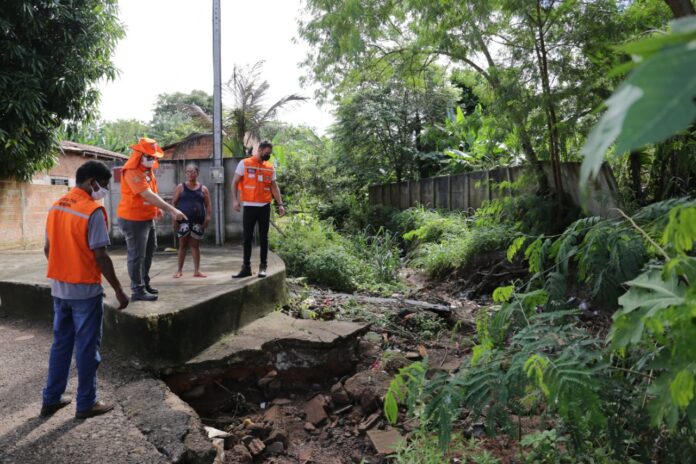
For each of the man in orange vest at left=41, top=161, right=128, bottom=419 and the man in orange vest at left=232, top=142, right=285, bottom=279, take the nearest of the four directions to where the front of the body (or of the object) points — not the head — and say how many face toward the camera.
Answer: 1

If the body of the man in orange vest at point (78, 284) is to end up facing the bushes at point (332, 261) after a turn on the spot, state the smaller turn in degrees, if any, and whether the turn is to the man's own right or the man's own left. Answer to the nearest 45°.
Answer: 0° — they already face it

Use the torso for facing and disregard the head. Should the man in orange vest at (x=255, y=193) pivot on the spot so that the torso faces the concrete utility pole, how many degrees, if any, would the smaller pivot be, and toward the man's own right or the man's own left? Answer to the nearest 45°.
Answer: approximately 180°

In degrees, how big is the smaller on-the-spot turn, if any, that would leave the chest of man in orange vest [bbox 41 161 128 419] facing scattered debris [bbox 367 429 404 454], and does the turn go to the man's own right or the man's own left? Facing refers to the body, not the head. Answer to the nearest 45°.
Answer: approximately 45° to the man's own right

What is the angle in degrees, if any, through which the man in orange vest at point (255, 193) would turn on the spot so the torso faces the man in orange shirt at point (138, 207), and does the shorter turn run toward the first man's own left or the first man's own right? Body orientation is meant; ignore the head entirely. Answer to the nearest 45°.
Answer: approximately 45° to the first man's own right

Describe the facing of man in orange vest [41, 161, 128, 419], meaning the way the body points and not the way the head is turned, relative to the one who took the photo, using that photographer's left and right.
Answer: facing away from the viewer and to the right of the viewer

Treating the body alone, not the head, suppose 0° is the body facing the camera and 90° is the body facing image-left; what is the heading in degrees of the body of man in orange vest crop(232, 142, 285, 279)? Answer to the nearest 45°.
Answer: approximately 0°

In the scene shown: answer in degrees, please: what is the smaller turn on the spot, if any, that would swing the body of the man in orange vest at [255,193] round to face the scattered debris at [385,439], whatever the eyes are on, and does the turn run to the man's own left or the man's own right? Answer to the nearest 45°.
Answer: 0° — they already face it

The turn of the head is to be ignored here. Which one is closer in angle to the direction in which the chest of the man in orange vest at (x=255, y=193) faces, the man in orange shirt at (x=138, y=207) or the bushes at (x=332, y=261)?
the man in orange shirt
